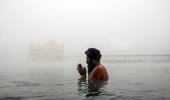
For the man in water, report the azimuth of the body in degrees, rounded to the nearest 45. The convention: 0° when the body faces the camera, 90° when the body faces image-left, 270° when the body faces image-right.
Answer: approximately 90°

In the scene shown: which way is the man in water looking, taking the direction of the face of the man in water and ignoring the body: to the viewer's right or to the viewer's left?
to the viewer's left
